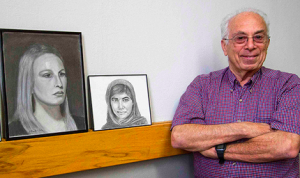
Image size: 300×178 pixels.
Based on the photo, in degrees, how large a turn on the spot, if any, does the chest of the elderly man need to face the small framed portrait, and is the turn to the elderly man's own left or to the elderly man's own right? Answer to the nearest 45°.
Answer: approximately 90° to the elderly man's own right

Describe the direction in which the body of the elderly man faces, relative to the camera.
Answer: toward the camera

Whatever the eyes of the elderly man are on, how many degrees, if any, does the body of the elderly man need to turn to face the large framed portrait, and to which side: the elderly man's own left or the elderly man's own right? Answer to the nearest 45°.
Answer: approximately 45° to the elderly man's own right

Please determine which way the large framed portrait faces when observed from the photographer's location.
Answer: facing the viewer and to the right of the viewer

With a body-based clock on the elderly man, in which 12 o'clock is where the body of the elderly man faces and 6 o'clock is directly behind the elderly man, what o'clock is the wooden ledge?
The wooden ledge is roughly at 2 o'clock from the elderly man.

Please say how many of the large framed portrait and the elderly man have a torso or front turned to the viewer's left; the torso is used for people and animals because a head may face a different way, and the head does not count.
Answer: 0

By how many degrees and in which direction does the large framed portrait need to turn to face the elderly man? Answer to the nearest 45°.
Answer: approximately 45° to its left
